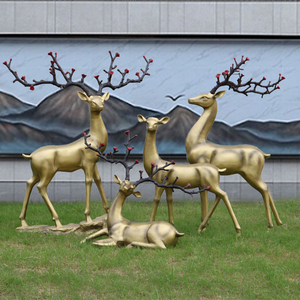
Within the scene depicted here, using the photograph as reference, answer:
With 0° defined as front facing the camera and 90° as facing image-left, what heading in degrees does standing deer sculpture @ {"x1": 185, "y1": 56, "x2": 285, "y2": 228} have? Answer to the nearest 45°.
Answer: approximately 90°
